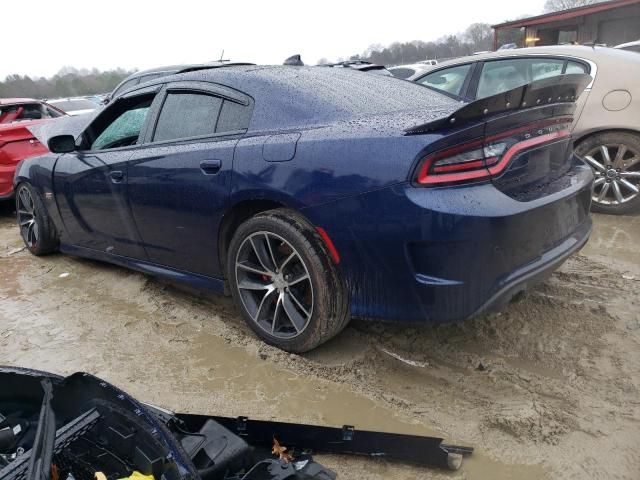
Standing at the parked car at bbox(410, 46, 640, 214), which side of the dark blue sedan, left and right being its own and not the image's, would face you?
right

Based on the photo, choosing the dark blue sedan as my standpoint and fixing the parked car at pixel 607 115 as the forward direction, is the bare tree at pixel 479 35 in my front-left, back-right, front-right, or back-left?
front-left

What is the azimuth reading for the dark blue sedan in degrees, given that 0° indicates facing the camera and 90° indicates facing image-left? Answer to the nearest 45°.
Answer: approximately 135°

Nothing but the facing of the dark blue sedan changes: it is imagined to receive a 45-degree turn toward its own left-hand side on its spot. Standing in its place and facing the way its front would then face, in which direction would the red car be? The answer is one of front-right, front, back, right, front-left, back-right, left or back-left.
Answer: front-right

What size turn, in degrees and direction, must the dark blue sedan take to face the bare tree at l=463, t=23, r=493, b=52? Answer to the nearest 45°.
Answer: approximately 45° to its right
